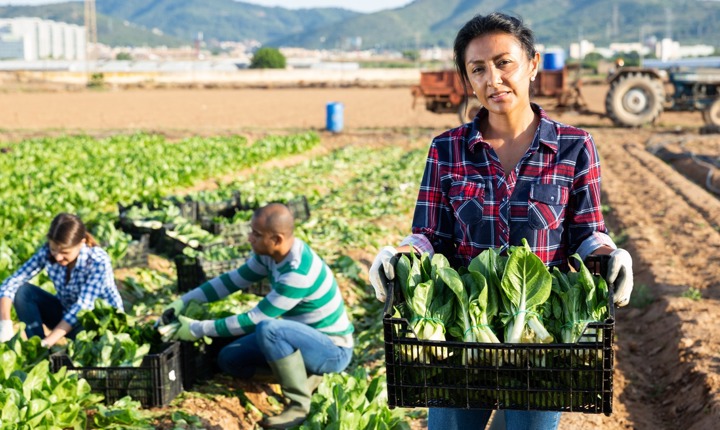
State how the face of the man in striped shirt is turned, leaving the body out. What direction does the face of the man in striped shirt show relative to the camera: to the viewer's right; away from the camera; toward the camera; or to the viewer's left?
to the viewer's left

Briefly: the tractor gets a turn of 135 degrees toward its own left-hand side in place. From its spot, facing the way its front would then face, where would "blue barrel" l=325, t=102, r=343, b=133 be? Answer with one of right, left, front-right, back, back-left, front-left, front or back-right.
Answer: front-left

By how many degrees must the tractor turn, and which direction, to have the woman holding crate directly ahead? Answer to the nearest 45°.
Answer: approximately 90° to its right

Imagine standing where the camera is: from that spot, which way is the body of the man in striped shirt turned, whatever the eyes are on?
to the viewer's left

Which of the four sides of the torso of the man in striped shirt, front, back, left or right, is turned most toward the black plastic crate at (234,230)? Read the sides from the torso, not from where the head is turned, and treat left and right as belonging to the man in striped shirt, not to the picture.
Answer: right

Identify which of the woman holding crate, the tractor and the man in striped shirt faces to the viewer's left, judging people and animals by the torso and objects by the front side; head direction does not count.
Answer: the man in striped shirt

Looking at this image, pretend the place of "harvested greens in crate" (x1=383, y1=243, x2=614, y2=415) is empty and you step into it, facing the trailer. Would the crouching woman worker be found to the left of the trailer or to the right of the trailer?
left

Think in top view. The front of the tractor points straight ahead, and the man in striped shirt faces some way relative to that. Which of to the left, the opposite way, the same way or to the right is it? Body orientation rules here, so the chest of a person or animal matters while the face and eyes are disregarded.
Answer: the opposite way

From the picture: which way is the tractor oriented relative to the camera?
to the viewer's right

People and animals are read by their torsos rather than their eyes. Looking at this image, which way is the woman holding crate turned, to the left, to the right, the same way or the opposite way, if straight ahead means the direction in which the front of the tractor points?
to the right

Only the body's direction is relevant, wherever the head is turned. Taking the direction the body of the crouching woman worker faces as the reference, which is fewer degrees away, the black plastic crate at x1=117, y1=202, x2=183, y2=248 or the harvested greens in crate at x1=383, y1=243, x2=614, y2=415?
the harvested greens in crate
